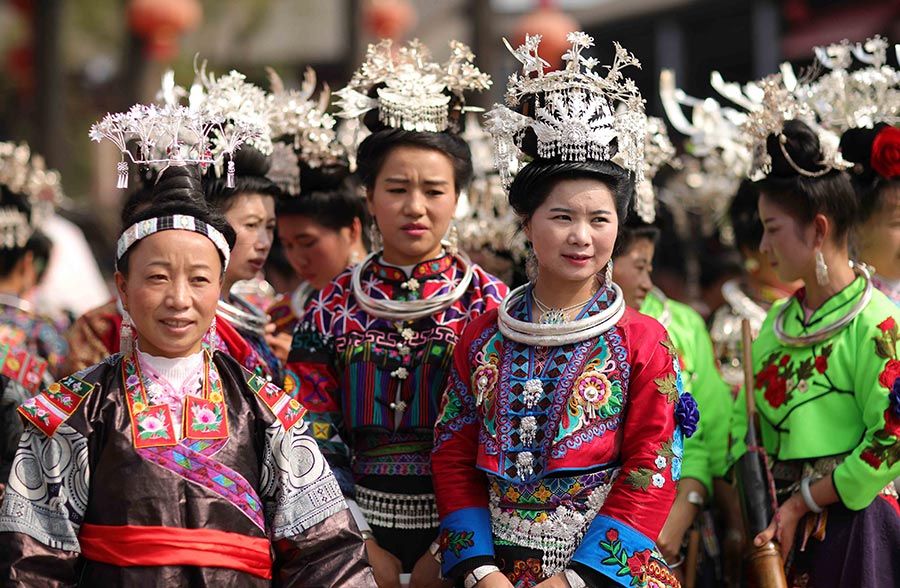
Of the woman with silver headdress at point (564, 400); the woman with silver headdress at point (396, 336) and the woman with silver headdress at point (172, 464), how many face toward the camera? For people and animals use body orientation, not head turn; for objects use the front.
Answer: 3

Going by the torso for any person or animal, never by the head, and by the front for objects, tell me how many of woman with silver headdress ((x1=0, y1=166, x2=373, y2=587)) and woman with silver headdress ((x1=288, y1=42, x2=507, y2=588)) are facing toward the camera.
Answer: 2

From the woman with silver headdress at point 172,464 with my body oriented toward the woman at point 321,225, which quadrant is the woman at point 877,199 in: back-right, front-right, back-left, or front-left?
front-right

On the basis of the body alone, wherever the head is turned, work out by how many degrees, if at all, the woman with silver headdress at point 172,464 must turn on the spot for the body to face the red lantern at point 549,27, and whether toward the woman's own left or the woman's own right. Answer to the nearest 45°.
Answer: approximately 135° to the woman's own left

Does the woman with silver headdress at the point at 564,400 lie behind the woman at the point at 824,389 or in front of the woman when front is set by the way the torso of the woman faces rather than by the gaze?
in front

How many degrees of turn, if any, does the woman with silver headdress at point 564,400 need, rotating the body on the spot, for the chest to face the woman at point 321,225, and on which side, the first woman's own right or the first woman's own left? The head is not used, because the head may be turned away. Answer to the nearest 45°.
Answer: approximately 135° to the first woman's own right

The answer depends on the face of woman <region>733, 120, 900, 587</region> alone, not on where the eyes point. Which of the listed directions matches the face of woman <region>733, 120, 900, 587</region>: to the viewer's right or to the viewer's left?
to the viewer's left

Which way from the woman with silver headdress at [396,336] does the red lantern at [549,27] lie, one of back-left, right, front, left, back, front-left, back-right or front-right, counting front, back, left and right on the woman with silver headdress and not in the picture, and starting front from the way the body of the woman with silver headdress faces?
back

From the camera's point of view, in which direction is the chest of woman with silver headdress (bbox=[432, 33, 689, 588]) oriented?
toward the camera

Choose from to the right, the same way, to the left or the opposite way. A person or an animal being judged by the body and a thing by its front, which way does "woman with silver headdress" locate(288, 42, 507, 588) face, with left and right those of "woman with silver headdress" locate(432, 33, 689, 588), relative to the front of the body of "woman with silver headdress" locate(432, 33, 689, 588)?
the same way

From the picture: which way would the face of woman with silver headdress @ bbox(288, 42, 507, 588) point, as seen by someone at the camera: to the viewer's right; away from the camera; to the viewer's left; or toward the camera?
toward the camera

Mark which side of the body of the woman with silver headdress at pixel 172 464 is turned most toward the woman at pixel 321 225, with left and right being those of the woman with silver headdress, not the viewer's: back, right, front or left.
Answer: back
